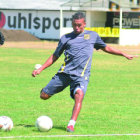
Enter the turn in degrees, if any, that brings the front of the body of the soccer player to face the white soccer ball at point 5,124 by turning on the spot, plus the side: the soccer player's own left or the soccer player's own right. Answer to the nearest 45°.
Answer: approximately 90° to the soccer player's own right

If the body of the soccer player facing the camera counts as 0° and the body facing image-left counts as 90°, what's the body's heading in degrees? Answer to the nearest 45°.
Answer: approximately 0°
